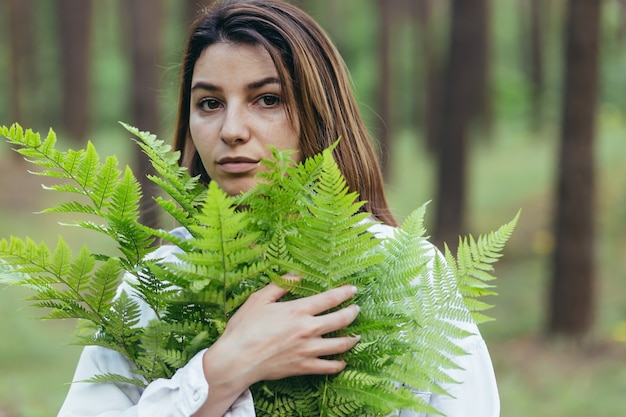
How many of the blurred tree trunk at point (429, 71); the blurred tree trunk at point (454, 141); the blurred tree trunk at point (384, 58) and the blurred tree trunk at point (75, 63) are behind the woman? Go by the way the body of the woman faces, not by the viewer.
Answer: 4

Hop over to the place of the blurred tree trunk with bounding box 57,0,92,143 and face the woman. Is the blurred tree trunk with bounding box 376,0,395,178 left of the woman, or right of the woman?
left

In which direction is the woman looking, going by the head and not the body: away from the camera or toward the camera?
toward the camera

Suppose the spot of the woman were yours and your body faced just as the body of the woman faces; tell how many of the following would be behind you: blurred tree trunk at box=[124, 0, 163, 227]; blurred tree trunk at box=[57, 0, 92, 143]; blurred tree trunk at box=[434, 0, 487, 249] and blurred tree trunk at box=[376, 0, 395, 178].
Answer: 4

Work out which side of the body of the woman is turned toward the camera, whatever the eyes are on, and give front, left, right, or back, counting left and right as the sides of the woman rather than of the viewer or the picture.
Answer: front

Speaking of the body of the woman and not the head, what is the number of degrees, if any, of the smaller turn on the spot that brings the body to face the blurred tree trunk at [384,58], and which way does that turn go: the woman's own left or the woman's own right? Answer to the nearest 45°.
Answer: approximately 180°

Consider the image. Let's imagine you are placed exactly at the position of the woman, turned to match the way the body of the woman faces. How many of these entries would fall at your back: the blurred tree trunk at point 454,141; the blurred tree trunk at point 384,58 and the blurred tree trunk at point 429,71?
3

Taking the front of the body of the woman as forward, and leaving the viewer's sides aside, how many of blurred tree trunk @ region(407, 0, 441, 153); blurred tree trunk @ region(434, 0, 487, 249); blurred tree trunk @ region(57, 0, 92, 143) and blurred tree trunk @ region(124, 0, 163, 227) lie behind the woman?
4

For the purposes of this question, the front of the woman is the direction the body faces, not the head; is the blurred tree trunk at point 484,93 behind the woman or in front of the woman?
behind

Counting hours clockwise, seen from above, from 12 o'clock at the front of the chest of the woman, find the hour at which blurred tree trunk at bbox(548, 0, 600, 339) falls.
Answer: The blurred tree trunk is roughly at 7 o'clock from the woman.

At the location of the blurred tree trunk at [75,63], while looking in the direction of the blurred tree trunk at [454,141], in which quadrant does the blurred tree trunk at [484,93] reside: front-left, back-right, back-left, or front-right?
front-left

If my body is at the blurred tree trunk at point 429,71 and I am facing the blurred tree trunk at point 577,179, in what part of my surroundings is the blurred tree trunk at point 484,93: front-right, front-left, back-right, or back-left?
front-left

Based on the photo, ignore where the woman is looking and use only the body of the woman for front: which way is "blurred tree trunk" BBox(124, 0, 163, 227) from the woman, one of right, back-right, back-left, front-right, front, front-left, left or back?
back

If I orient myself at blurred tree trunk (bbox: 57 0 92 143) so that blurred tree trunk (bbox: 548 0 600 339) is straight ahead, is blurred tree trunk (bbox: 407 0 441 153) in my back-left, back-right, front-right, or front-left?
front-left

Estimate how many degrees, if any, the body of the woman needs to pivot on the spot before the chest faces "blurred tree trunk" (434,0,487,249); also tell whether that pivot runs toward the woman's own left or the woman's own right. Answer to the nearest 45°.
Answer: approximately 180°

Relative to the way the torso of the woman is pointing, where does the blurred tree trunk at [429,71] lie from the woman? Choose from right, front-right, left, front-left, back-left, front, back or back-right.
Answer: back
